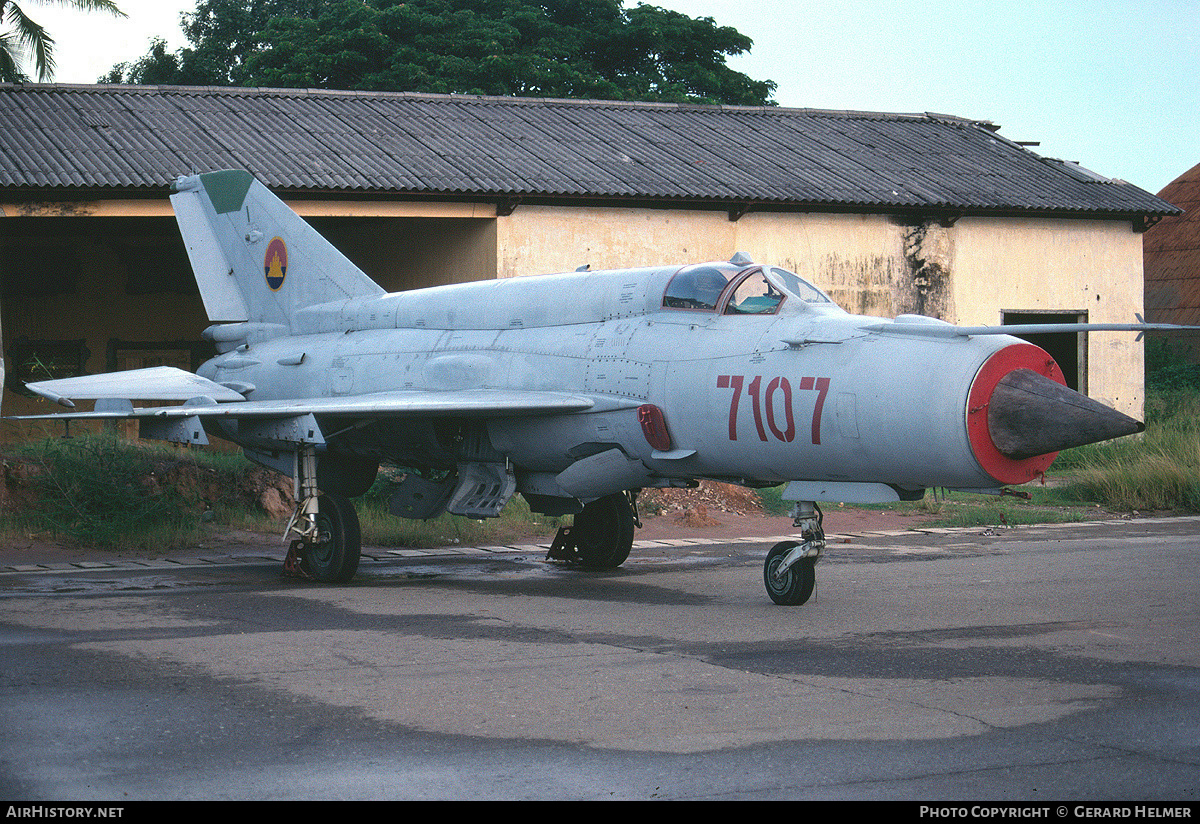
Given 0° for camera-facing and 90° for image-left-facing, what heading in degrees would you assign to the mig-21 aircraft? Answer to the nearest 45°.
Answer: approximately 315°

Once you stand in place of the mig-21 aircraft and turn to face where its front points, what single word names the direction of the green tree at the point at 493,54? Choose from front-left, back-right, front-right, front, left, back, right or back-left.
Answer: back-left
